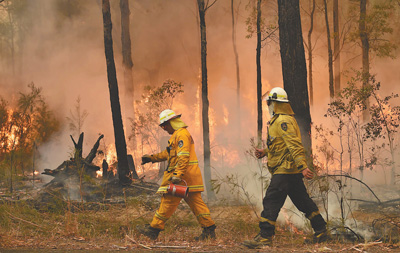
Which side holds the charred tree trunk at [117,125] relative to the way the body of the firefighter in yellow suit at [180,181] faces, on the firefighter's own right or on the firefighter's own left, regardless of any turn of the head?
on the firefighter's own right

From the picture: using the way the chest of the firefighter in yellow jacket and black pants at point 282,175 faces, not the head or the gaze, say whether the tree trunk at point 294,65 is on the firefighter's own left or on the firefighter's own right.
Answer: on the firefighter's own right

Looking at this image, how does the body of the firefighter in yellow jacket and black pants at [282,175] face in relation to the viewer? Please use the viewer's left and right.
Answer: facing to the left of the viewer

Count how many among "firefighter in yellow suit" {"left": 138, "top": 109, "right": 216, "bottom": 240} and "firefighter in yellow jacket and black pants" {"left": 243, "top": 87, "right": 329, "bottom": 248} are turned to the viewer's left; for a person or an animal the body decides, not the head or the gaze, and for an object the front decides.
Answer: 2

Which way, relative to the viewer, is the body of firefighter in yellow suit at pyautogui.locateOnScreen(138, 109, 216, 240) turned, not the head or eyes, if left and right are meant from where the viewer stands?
facing to the left of the viewer

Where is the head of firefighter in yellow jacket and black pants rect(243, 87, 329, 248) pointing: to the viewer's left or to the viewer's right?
to the viewer's left

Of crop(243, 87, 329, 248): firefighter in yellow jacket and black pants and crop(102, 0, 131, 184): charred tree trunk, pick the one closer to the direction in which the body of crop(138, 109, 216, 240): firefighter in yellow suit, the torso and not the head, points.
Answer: the charred tree trunk

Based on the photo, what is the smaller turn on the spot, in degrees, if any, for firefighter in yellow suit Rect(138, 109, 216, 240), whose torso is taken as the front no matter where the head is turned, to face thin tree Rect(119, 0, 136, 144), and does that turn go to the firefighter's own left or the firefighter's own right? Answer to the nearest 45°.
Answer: approximately 90° to the firefighter's own right

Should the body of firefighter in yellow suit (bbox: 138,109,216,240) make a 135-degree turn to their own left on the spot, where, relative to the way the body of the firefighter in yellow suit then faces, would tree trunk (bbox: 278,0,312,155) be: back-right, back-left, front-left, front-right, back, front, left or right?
left
